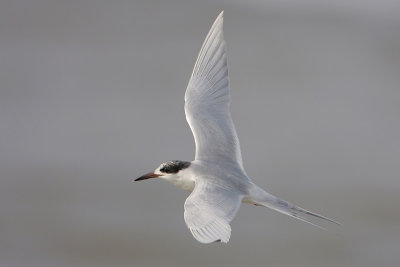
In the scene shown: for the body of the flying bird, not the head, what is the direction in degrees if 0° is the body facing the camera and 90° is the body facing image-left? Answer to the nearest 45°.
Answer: approximately 90°
